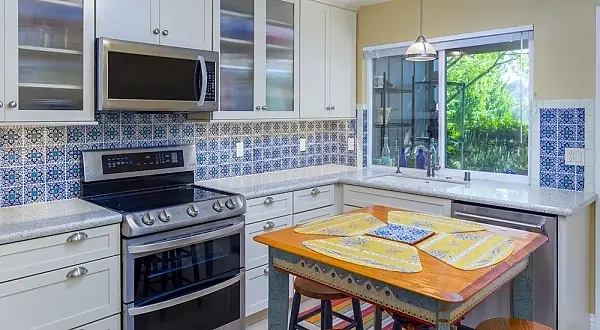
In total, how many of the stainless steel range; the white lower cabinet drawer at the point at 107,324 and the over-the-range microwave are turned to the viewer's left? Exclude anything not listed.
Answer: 0

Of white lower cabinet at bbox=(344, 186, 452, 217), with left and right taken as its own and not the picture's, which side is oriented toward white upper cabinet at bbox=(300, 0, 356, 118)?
right

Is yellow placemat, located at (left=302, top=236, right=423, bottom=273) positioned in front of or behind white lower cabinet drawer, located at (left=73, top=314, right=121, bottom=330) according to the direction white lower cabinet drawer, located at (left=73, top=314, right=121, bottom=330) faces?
in front

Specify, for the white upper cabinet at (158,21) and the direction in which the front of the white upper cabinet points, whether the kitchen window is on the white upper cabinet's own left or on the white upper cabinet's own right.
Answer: on the white upper cabinet's own left

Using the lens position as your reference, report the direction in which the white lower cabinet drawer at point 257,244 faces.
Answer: facing the viewer and to the right of the viewer

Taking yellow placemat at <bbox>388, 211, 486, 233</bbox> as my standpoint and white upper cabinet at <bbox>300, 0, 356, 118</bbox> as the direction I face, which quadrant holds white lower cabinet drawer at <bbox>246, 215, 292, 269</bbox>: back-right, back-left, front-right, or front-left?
front-left

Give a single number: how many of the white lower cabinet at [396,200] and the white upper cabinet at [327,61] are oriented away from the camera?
0

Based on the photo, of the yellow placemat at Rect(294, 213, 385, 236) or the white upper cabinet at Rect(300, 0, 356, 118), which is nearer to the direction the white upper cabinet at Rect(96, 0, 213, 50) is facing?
the yellow placemat

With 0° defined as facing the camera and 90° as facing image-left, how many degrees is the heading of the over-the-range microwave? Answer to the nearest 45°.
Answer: approximately 315°

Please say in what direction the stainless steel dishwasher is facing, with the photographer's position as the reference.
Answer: facing the viewer and to the left of the viewer

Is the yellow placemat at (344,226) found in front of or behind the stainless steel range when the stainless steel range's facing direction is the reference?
in front

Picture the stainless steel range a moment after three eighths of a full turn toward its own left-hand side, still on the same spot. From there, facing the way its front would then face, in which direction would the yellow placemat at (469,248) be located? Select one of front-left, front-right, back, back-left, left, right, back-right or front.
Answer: back-right

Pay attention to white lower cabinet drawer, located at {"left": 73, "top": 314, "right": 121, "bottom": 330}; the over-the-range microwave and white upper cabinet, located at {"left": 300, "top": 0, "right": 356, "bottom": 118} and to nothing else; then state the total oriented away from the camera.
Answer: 0
